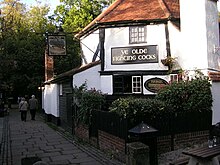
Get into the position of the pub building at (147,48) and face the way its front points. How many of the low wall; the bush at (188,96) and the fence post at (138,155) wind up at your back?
0

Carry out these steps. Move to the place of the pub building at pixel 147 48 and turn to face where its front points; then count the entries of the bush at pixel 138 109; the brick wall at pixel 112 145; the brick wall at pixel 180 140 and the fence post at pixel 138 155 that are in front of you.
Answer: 4

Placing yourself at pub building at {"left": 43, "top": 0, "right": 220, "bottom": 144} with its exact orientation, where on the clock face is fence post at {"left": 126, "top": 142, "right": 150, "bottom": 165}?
The fence post is roughly at 12 o'clock from the pub building.

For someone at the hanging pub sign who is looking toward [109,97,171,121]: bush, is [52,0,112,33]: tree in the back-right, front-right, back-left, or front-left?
back-left

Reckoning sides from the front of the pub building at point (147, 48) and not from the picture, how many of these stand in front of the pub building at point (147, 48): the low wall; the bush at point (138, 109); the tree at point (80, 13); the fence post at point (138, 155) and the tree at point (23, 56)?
3

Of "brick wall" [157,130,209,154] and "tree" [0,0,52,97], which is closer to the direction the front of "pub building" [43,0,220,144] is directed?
the brick wall

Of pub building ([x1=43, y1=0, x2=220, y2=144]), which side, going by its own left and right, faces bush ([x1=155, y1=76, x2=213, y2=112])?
front

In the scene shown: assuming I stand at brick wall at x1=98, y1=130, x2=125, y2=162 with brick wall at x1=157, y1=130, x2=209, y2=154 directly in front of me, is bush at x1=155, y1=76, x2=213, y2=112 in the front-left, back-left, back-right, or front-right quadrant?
front-left

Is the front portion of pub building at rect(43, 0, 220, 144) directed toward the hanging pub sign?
no

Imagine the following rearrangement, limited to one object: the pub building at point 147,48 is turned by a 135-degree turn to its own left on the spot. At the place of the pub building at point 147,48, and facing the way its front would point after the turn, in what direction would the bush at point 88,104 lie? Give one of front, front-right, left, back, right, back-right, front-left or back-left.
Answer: back

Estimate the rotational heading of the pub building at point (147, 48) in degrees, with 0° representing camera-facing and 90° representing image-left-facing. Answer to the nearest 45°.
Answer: approximately 0°

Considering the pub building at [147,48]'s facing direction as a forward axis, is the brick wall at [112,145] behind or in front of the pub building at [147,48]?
in front

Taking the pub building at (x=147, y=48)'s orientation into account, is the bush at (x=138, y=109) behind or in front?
in front

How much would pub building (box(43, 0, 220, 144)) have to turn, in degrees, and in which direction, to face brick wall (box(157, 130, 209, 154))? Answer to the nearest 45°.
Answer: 0° — it already faces it

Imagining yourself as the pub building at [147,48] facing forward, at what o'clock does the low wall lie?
The low wall is roughly at 12 o'clock from the pub building.
